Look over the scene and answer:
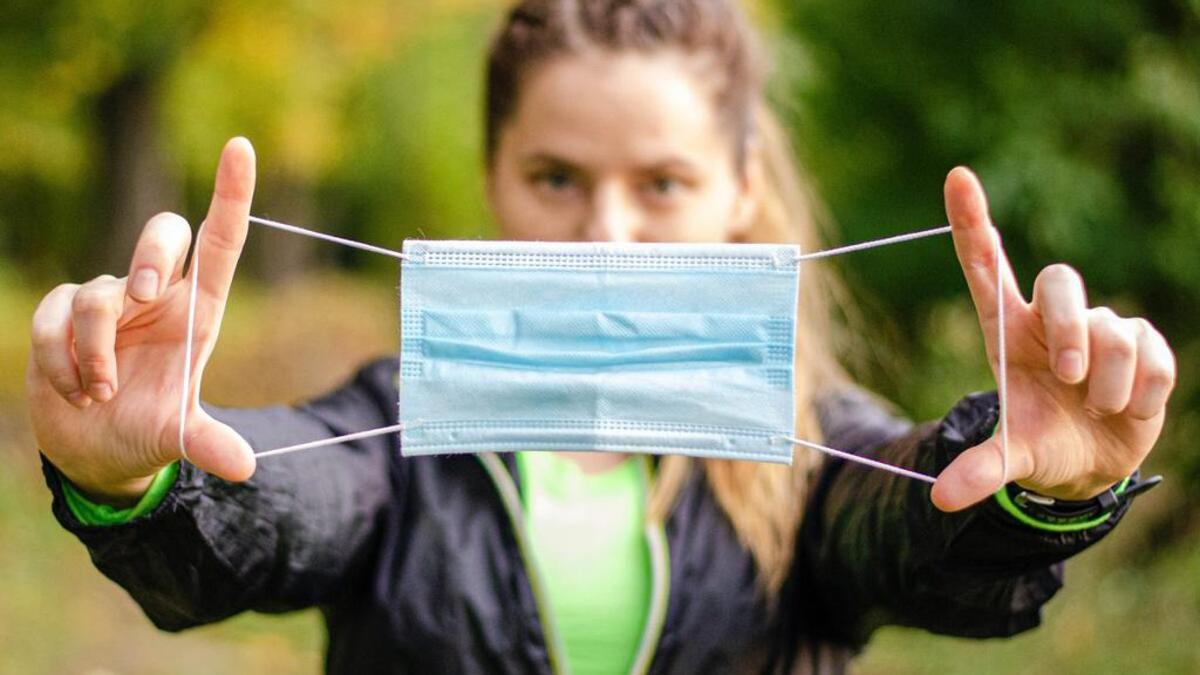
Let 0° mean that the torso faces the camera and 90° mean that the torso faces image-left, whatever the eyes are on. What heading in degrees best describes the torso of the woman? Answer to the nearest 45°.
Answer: approximately 0°
